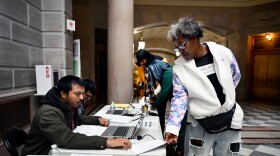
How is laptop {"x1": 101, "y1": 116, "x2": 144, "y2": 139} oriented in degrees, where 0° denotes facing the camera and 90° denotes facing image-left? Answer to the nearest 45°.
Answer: approximately 90°

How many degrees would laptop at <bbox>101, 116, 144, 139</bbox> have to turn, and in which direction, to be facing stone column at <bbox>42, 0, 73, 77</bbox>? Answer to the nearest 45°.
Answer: approximately 45° to its right
